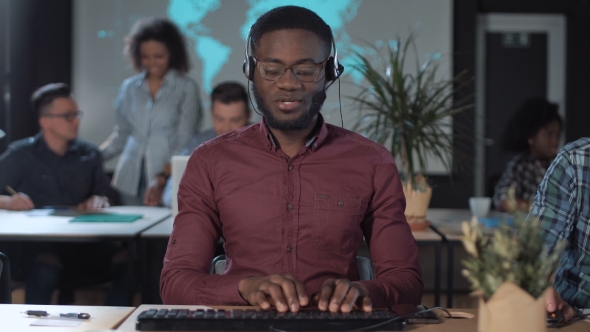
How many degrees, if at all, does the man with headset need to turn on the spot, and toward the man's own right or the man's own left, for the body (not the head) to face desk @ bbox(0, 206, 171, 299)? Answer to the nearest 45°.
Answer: approximately 135° to the man's own right

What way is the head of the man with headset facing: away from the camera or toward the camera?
toward the camera

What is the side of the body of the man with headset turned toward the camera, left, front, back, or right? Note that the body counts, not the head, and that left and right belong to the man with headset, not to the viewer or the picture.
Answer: front

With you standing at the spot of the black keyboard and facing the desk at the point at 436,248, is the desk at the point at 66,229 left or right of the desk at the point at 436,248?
left

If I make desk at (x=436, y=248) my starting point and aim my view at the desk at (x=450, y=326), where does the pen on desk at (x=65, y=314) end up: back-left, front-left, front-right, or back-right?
front-right

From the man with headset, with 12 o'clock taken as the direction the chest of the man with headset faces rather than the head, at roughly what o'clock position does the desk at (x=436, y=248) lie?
The desk is roughly at 7 o'clock from the man with headset.

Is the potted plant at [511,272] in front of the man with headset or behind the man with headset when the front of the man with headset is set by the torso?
in front

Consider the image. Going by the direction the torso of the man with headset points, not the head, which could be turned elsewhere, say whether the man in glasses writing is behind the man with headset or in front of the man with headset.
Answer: behind

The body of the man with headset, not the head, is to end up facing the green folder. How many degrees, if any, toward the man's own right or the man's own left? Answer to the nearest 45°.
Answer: approximately 135° to the man's own right

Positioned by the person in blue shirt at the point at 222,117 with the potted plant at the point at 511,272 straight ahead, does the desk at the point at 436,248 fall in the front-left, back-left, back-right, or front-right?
front-left

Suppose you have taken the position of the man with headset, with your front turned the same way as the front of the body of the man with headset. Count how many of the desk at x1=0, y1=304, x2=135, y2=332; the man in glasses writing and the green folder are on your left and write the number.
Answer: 0

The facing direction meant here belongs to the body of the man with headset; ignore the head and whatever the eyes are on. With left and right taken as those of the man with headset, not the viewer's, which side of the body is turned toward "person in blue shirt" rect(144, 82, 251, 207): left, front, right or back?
back

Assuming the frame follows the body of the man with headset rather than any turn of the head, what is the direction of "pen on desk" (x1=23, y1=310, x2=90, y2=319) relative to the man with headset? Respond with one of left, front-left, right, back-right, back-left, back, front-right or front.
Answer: front-right

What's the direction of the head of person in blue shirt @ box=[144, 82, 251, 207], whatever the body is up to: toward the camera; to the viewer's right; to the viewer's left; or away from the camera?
toward the camera
